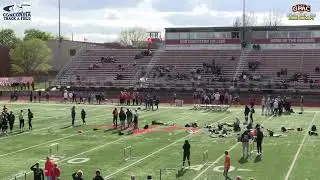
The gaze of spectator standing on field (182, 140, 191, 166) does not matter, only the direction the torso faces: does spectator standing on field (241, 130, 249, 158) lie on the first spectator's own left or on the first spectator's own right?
on the first spectator's own right

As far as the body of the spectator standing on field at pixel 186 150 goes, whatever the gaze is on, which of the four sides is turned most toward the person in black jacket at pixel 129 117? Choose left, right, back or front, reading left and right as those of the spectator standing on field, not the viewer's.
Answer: front

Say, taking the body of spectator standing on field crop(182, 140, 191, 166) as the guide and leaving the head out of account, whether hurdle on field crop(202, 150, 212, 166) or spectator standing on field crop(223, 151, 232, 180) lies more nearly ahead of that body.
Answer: the hurdle on field

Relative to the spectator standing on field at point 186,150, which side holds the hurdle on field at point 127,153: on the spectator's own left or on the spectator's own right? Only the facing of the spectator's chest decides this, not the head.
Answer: on the spectator's own left

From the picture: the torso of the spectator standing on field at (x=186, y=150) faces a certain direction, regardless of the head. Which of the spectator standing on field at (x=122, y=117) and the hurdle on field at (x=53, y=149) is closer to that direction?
the spectator standing on field

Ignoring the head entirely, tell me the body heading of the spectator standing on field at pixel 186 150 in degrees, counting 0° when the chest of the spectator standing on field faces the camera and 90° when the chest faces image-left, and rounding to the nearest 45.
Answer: approximately 180°

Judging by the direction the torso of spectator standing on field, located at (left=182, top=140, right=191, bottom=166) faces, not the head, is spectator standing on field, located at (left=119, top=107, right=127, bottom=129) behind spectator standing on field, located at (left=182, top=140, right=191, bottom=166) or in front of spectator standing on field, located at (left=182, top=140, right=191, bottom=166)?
in front

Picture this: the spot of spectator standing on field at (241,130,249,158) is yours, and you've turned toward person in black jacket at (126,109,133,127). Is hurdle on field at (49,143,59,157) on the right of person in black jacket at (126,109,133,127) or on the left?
left
